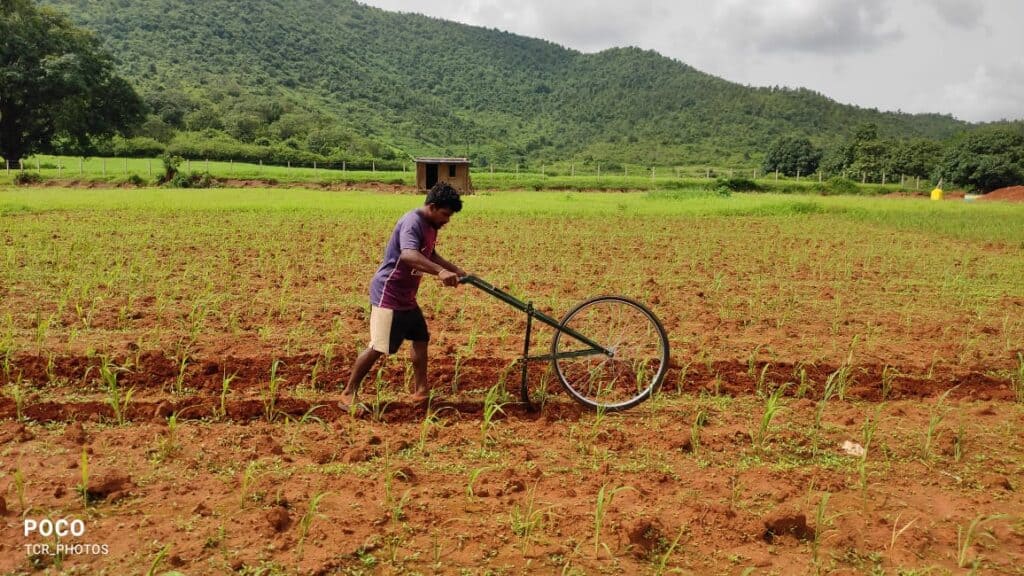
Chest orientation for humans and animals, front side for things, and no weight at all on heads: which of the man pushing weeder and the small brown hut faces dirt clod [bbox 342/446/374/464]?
the small brown hut

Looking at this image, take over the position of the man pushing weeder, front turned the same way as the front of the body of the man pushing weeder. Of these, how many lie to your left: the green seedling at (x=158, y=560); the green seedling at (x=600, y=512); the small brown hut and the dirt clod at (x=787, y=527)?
1

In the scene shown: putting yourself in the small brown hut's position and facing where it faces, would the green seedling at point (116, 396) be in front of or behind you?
in front

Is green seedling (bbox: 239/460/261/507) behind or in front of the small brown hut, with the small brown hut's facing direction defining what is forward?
in front

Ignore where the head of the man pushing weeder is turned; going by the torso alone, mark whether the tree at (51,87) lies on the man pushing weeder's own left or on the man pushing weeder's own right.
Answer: on the man pushing weeder's own left

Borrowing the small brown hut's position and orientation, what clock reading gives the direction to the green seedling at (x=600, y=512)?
The green seedling is roughly at 12 o'clock from the small brown hut.

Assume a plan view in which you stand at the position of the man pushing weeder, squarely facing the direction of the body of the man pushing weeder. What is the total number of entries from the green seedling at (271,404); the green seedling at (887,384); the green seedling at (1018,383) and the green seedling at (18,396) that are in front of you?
2

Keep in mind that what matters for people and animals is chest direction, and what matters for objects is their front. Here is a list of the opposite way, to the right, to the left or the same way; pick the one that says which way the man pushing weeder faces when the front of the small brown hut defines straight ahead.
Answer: to the left

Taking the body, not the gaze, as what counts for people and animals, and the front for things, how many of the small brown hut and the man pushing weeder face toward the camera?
1

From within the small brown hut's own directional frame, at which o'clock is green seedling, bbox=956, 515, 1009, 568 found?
The green seedling is roughly at 12 o'clock from the small brown hut.

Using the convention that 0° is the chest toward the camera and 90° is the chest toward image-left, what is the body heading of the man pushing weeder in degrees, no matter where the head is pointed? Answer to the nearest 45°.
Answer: approximately 270°

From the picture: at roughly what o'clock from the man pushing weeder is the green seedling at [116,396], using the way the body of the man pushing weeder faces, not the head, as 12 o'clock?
The green seedling is roughly at 6 o'clock from the man pushing weeder.

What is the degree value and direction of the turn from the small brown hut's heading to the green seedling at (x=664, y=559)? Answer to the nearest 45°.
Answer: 0° — it already faces it

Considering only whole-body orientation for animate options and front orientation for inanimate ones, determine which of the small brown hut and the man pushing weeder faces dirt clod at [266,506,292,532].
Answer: the small brown hut

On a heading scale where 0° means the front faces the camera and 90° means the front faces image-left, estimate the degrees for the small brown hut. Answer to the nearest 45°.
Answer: approximately 0°
